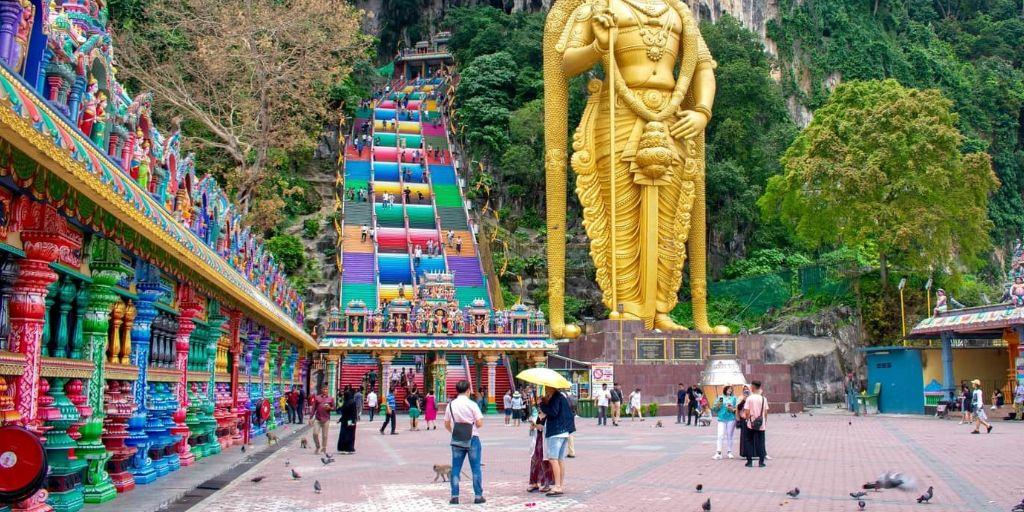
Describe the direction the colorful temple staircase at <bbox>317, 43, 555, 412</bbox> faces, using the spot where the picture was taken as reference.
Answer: facing the viewer

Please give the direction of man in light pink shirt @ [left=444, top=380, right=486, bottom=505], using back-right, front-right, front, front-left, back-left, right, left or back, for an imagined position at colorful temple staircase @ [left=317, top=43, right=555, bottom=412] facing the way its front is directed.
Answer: front

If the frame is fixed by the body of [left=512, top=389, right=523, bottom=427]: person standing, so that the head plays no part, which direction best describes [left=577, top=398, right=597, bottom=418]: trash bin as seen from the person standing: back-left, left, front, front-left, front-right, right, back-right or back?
front-right

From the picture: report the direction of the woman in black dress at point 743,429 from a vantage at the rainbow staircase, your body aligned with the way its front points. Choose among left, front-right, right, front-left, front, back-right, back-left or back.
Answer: front

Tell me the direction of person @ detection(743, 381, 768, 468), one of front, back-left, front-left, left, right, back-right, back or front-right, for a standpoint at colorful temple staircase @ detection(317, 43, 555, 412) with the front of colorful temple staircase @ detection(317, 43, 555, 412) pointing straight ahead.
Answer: front

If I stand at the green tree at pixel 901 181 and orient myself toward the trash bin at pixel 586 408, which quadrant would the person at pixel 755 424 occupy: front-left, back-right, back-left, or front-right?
front-left

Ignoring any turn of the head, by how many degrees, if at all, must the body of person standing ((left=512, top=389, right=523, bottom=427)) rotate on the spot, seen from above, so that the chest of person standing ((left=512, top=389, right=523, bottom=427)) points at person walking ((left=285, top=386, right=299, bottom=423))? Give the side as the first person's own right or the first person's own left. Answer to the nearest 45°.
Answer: approximately 90° to the first person's own left

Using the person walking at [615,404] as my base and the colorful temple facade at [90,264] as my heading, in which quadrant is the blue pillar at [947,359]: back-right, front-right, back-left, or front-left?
back-left
